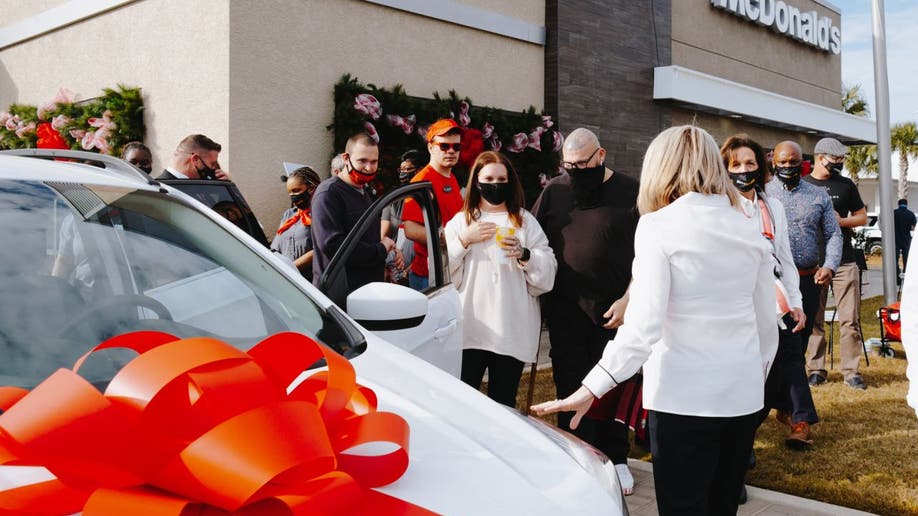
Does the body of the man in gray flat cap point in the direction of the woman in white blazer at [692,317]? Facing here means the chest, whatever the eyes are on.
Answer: yes

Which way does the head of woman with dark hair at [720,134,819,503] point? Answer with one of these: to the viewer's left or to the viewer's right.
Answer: to the viewer's left

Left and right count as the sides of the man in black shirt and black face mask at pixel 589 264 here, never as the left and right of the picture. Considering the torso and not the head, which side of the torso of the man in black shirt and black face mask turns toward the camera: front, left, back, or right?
front

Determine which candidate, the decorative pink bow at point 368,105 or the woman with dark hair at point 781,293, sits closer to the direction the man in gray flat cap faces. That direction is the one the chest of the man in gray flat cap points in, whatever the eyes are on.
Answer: the woman with dark hair

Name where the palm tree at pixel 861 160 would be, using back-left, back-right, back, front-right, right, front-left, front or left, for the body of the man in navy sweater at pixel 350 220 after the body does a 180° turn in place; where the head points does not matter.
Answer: right

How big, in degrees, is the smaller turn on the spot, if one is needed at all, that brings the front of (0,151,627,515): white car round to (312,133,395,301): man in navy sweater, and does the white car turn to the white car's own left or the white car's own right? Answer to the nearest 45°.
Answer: approximately 135° to the white car's own left

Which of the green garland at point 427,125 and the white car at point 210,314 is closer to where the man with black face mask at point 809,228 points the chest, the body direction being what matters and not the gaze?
the white car

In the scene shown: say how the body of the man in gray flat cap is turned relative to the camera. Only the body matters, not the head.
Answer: toward the camera

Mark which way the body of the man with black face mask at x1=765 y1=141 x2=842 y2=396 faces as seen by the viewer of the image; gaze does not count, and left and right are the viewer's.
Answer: facing the viewer

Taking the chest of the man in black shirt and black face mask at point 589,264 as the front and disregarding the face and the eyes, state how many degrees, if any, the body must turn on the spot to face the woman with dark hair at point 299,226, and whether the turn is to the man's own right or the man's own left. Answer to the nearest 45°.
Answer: approximately 135° to the man's own right

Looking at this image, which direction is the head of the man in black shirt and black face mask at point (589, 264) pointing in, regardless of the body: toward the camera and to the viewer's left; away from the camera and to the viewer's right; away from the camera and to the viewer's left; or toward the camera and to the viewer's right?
toward the camera and to the viewer's left

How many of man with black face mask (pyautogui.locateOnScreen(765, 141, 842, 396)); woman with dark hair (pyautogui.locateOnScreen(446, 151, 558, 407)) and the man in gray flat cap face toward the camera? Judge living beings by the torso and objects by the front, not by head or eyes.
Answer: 3

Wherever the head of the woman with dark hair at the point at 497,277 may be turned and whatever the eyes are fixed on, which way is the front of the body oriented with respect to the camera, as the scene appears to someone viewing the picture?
toward the camera

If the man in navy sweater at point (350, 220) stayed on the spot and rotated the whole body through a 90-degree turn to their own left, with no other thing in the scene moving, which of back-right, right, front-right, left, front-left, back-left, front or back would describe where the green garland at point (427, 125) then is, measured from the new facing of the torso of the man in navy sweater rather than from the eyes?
front-left

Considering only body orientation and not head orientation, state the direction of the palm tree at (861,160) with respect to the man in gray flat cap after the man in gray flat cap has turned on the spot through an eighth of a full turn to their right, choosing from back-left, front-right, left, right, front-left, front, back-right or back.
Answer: back-right

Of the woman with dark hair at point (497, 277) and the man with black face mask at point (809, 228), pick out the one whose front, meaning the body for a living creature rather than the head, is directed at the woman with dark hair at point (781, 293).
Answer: the man with black face mask
